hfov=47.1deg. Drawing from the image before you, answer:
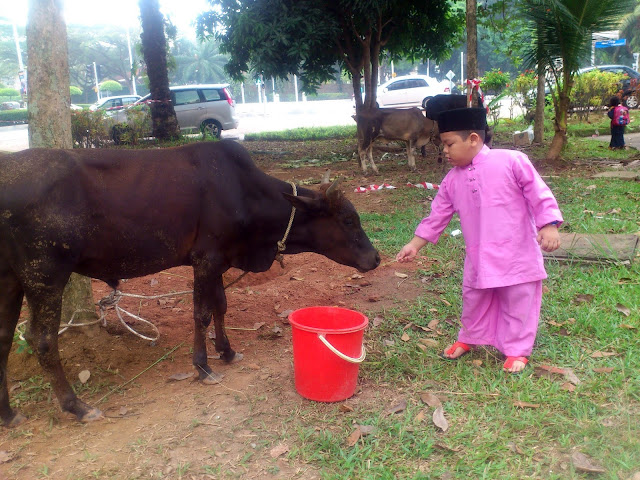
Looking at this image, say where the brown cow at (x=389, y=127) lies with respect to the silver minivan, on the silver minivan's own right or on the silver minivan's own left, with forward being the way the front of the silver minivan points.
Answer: on the silver minivan's own left

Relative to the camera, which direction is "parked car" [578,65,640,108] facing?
to the viewer's left

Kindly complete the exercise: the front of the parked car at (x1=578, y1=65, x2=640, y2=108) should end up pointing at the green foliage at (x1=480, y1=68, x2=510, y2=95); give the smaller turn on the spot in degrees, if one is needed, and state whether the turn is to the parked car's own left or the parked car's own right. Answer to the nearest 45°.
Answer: approximately 45° to the parked car's own left

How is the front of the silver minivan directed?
to the viewer's left

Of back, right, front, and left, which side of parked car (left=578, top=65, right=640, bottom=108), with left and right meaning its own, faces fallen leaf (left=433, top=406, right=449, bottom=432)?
left

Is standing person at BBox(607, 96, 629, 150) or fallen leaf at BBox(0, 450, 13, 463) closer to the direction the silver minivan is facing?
the fallen leaf

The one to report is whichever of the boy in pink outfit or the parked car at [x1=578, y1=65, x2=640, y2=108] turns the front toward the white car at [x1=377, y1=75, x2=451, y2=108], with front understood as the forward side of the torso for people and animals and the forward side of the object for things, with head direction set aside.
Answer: the parked car

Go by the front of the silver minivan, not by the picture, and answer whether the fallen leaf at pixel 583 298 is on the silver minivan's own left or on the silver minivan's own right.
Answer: on the silver minivan's own left
